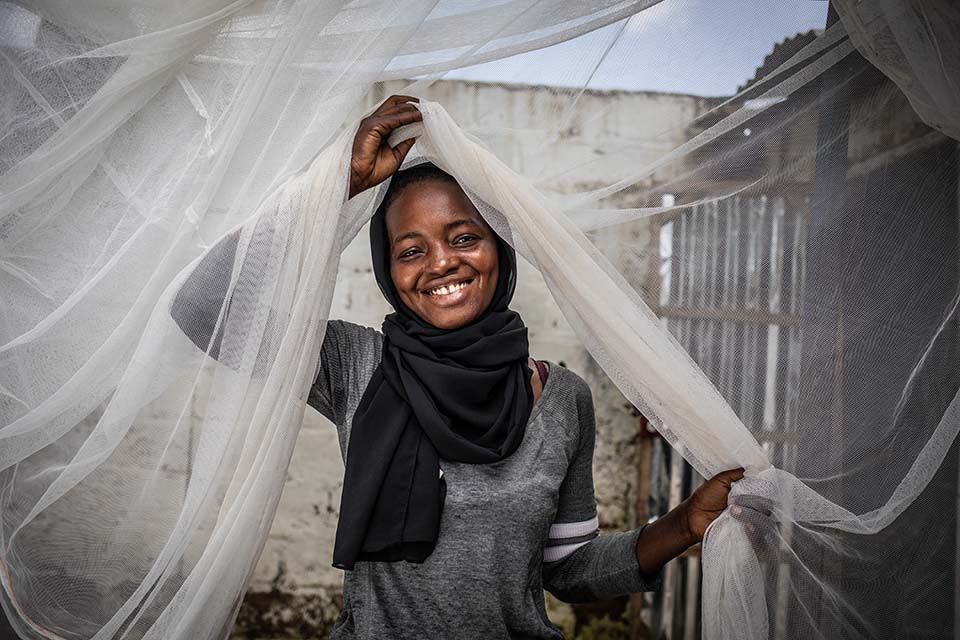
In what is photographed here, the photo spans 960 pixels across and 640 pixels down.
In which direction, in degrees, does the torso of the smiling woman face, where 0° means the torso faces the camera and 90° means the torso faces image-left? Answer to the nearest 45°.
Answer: approximately 0°
